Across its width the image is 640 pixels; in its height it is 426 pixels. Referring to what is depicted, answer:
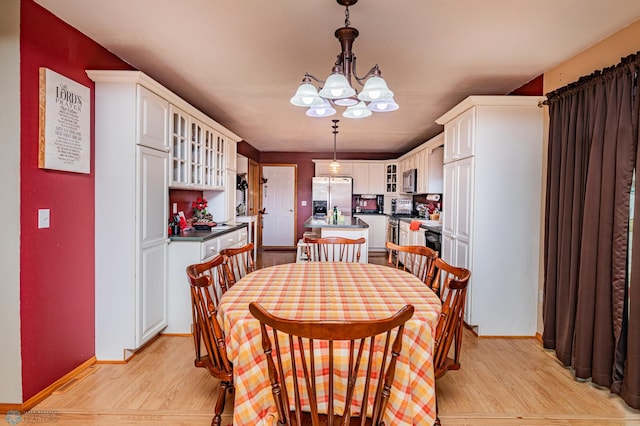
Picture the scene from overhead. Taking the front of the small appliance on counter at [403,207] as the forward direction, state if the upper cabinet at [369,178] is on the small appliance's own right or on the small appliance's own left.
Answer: on the small appliance's own right

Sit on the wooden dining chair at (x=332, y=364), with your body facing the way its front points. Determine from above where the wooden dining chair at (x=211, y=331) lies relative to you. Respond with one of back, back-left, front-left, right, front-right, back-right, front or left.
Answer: front-left

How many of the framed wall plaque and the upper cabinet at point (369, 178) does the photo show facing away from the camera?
0

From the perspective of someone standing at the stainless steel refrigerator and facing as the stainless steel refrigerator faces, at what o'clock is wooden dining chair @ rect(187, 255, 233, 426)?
The wooden dining chair is roughly at 12 o'clock from the stainless steel refrigerator.

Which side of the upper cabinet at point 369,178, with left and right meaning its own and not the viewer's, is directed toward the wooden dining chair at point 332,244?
front

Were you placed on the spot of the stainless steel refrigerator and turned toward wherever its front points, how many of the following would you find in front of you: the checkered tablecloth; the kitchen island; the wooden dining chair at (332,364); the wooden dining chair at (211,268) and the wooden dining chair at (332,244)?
5

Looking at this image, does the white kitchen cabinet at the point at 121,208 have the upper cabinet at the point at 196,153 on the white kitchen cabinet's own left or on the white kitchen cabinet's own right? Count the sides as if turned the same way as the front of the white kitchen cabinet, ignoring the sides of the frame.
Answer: on the white kitchen cabinet's own left

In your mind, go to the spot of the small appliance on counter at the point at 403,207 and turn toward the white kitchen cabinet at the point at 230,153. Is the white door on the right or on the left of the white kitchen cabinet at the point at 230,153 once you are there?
right

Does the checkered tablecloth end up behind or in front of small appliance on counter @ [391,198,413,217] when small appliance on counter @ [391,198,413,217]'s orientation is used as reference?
in front

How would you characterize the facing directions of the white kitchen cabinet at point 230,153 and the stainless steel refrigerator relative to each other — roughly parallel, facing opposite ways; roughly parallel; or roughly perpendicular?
roughly perpendicular

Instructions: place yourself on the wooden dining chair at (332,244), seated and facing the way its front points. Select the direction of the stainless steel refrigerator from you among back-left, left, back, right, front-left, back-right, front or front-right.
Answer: back

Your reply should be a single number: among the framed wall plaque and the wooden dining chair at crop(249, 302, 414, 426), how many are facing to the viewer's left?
0

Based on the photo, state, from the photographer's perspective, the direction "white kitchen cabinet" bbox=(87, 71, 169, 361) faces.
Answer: facing the viewer and to the right of the viewer

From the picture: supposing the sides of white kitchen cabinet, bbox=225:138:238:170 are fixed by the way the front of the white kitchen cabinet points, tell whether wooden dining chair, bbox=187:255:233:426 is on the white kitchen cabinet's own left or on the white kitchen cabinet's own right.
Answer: on the white kitchen cabinet's own right

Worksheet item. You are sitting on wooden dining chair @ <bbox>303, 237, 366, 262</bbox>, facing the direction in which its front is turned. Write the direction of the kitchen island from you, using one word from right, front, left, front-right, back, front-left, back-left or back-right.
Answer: back

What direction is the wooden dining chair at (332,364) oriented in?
away from the camera
